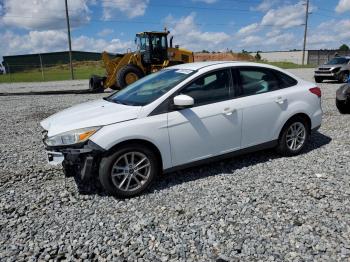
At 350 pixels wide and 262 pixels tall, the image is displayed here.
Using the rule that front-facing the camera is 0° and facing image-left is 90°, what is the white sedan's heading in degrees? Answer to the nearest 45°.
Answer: approximately 45°

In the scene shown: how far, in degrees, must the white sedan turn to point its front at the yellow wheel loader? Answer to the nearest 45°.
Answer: approximately 135° to its right
